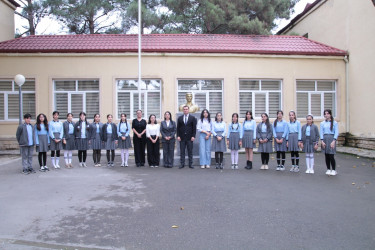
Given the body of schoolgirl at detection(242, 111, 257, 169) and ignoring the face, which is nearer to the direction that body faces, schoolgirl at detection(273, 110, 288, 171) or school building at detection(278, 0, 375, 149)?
the schoolgirl

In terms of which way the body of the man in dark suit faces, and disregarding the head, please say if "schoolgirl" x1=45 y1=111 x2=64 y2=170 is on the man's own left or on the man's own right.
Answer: on the man's own right

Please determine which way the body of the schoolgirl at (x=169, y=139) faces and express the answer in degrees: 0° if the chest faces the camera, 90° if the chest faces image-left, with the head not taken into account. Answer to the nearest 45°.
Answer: approximately 0°

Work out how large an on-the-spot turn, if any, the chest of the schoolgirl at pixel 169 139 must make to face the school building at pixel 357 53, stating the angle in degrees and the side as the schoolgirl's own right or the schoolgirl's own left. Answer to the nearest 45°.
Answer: approximately 135° to the schoolgirl's own left

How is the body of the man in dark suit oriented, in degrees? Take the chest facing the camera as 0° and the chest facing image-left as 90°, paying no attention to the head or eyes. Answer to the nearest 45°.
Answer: approximately 0°

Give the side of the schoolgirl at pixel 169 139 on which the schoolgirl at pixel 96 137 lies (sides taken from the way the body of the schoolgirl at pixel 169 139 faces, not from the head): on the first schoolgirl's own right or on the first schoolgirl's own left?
on the first schoolgirl's own right

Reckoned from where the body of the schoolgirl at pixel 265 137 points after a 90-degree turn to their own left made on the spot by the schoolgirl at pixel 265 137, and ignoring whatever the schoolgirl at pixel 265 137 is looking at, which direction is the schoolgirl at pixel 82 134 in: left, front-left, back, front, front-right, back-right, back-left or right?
back

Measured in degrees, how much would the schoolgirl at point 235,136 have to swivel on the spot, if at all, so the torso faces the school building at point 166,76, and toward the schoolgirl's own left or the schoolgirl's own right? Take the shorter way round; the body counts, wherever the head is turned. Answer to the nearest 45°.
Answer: approximately 135° to the schoolgirl's own right

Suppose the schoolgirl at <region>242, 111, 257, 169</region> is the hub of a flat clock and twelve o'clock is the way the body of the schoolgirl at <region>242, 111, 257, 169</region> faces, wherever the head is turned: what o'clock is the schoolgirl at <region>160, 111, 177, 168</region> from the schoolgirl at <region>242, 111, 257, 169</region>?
the schoolgirl at <region>160, 111, 177, 168</region> is roughly at 3 o'clock from the schoolgirl at <region>242, 111, 257, 169</region>.

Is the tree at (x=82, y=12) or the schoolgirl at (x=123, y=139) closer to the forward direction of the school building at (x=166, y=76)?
the schoolgirl

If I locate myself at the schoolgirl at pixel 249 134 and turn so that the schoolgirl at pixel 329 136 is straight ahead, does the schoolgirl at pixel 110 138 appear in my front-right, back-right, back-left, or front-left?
back-right
